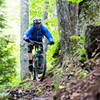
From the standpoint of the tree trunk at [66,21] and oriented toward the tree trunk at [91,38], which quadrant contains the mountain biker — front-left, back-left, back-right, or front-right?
back-right

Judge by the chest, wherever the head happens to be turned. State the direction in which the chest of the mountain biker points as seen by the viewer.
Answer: toward the camera

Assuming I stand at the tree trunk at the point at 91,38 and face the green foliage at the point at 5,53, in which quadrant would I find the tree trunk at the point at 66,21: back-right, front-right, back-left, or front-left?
front-right

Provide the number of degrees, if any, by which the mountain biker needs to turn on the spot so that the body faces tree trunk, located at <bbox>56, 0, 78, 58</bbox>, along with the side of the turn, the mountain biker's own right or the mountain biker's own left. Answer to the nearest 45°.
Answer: approximately 45° to the mountain biker's own left

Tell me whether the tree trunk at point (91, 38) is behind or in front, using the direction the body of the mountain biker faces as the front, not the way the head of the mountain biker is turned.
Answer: in front

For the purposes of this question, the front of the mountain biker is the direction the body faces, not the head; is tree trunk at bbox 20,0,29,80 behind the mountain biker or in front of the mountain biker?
behind
